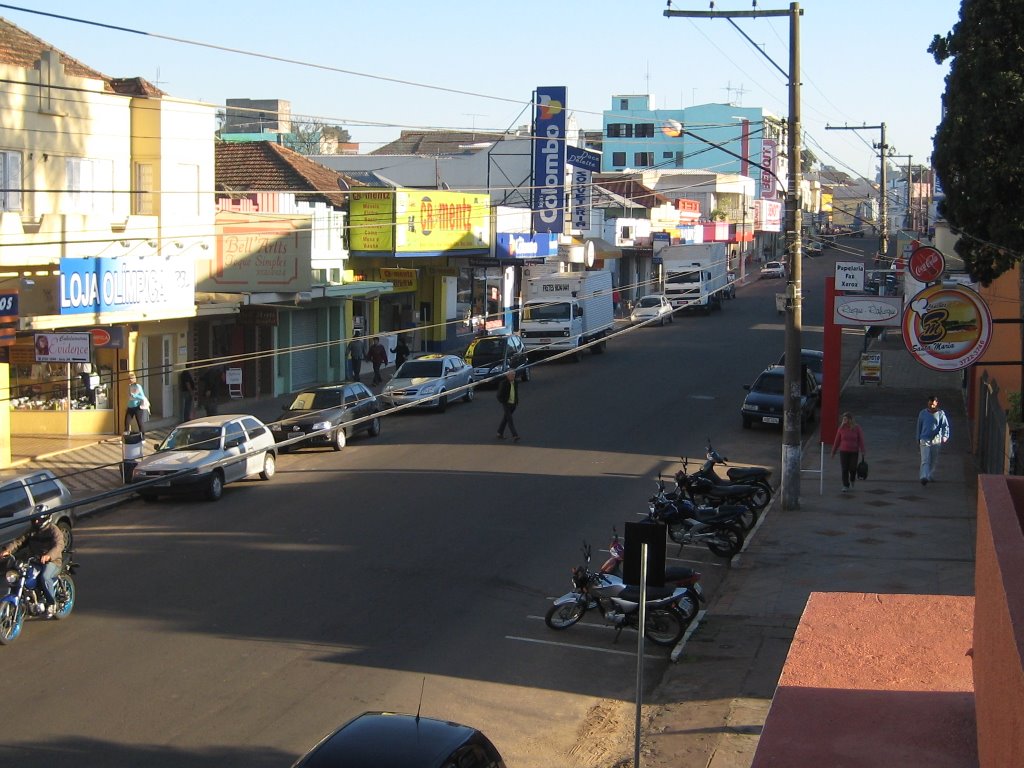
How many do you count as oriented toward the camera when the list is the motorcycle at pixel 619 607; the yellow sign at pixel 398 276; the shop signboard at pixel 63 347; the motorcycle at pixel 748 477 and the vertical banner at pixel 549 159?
3

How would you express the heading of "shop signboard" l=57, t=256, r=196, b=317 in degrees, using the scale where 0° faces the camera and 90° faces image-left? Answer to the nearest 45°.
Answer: approximately 315°

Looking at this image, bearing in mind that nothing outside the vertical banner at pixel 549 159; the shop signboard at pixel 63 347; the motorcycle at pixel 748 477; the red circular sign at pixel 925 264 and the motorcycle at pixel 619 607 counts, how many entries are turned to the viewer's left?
2

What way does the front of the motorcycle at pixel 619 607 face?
to the viewer's left

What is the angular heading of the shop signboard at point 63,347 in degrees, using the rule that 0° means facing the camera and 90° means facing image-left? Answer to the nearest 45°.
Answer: approximately 0°

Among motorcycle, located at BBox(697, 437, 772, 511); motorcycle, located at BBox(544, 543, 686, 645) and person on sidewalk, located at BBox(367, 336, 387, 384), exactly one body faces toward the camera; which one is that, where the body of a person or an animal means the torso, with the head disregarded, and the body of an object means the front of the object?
the person on sidewalk

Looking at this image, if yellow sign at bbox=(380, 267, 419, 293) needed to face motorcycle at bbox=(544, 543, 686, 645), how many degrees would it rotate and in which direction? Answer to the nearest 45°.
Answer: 0° — it already faces it
